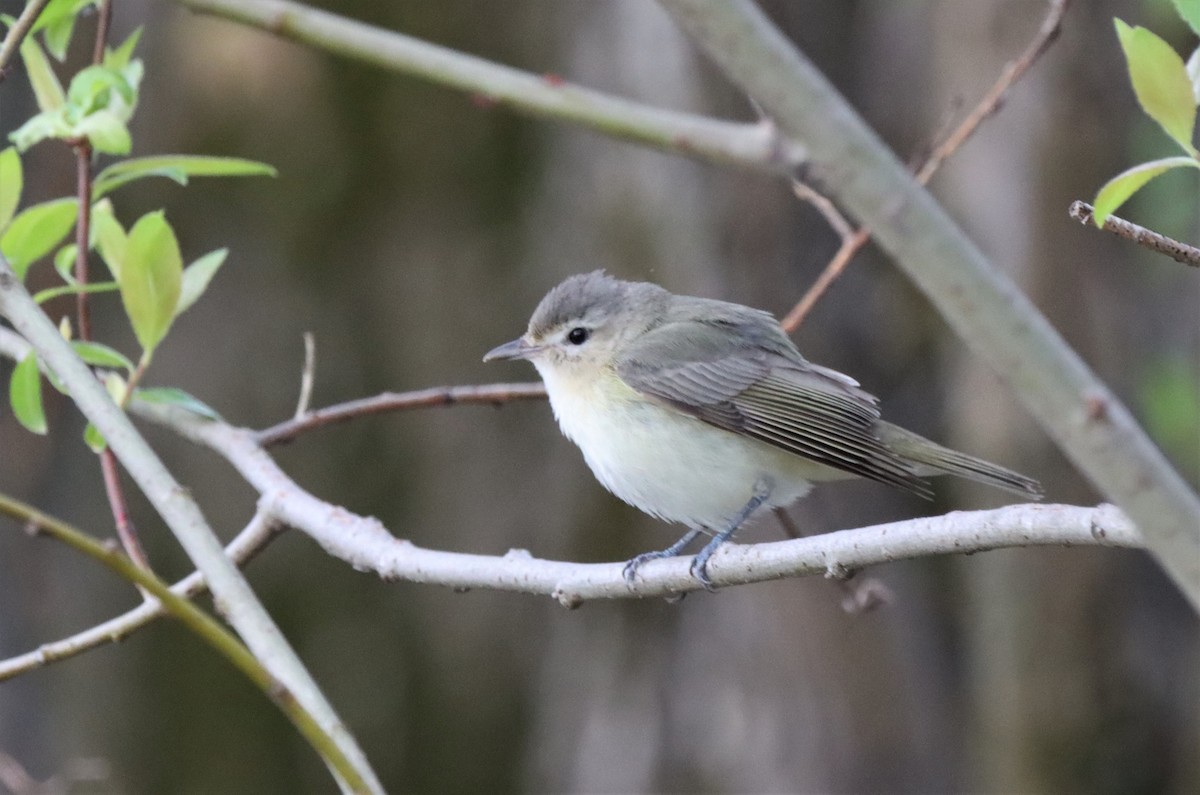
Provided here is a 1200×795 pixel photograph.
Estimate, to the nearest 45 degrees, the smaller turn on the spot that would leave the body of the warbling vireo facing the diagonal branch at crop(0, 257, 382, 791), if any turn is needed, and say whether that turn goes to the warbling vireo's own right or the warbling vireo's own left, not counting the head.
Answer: approximately 45° to the warbling vireo's own left

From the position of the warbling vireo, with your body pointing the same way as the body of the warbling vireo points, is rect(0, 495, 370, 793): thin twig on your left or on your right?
on your left

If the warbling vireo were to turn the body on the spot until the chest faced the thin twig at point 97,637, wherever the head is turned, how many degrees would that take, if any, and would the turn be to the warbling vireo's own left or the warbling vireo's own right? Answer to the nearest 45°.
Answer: approximately 45° to the warbling vireo's own left

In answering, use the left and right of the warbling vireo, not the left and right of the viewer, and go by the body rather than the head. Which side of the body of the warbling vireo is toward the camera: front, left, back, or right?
left

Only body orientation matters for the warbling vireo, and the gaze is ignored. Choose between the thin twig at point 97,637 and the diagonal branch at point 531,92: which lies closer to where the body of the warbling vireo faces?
the thin twig
